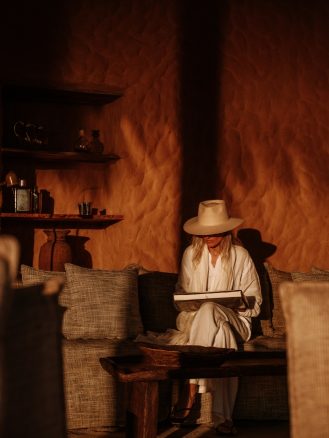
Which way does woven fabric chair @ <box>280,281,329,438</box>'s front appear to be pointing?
away from the camera

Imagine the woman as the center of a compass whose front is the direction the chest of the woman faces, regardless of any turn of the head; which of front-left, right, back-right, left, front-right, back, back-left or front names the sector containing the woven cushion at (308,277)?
back-left

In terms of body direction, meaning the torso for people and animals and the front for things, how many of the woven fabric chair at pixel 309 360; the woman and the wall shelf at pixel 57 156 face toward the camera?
2

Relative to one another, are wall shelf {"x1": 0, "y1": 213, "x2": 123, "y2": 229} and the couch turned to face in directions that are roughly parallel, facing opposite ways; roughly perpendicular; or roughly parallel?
roughly parallel

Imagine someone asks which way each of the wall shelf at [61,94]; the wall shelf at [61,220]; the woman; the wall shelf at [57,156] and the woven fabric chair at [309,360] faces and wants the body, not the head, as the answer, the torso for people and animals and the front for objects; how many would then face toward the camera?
4

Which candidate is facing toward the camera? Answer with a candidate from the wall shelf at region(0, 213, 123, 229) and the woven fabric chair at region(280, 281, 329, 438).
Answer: the wall shelf

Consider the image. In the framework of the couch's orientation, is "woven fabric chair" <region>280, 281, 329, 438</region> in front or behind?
in front

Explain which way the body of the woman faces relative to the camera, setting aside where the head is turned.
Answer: toward the camera

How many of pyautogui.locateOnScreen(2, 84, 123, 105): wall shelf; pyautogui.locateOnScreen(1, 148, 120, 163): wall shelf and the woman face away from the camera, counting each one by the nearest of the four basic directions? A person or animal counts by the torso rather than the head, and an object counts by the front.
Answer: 0

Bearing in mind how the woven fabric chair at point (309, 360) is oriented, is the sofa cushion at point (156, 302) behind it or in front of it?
in front

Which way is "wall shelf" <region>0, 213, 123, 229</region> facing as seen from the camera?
toward the camera

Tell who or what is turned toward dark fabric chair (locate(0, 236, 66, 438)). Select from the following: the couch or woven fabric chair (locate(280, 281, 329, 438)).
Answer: the couch

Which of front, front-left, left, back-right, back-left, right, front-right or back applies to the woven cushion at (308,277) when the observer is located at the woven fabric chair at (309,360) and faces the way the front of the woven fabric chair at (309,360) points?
front
